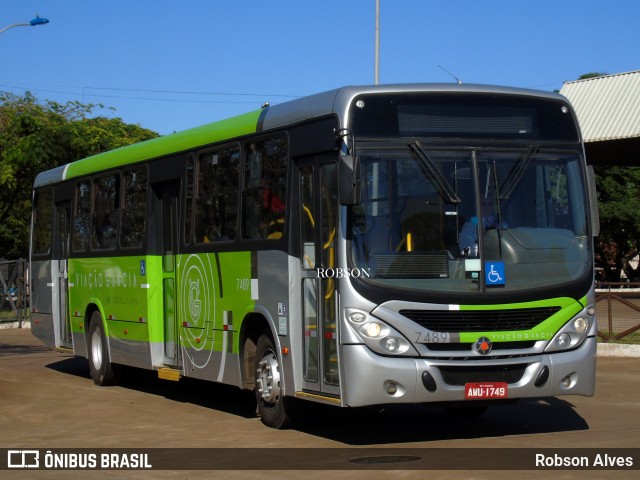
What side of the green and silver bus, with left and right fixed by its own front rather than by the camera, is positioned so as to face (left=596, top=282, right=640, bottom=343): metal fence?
left

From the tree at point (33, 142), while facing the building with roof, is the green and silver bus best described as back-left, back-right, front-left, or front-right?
front-right

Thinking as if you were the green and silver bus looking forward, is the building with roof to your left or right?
on your left

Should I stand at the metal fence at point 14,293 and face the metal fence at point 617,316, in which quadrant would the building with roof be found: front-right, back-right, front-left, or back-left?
front-left

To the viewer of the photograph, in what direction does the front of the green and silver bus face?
facing the viewer and to the right of the viewer

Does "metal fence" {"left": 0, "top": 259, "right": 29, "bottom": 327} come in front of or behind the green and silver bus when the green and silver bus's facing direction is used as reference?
behind

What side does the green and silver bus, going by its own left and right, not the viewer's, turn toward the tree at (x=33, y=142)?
back
